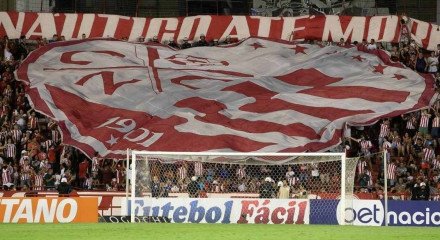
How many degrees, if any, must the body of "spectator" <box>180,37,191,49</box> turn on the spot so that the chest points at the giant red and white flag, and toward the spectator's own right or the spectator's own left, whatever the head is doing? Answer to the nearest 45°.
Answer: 0° — they already face it

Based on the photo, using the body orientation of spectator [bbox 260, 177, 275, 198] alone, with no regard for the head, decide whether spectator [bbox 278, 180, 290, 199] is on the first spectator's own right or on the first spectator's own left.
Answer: on the first spectator's own left

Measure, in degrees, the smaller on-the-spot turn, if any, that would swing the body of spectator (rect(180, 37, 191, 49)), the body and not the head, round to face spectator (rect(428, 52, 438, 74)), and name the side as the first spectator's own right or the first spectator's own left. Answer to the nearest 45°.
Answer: approximately 90° to the first spectator's own left

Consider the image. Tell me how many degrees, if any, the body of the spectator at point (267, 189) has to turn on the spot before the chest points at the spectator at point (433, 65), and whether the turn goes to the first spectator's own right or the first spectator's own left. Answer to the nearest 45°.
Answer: approximately 135° to the first spectator's own left

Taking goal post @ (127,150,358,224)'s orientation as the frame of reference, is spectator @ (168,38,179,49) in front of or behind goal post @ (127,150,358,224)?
behind

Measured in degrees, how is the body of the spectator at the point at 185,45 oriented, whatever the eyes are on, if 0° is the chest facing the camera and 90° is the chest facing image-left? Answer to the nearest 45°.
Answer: approximately 0°

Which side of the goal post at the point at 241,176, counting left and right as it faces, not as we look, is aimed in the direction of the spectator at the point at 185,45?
back
